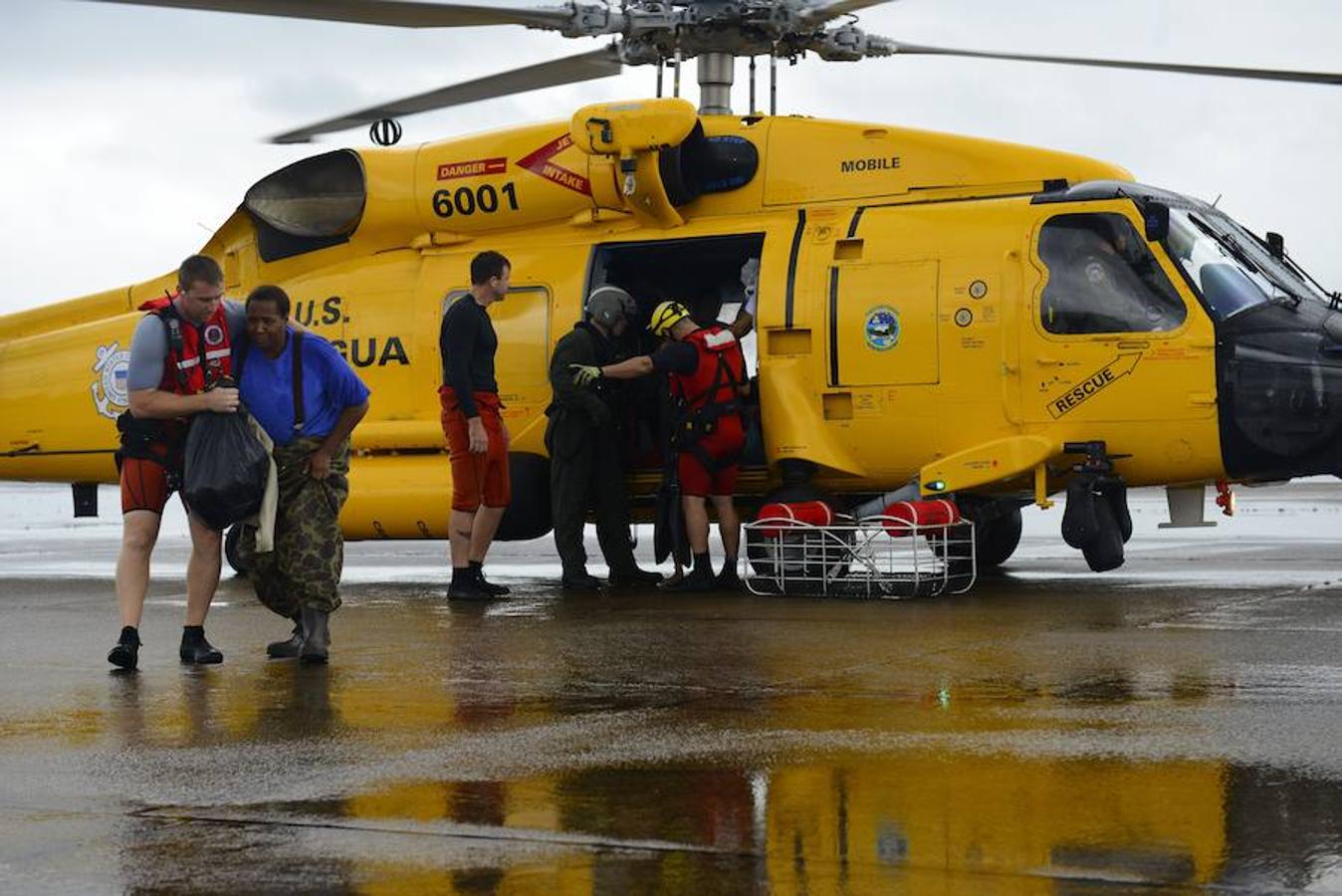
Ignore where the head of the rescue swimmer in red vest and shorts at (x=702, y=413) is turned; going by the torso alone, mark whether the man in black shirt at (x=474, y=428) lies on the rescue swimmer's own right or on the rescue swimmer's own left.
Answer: on the rescue swimmer's own left

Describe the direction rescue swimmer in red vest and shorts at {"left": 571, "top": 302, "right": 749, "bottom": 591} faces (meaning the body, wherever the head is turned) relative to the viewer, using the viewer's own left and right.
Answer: facing away from the viewer and to the left of the viewer

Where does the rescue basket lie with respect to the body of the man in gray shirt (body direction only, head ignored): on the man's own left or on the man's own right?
on the man's own left

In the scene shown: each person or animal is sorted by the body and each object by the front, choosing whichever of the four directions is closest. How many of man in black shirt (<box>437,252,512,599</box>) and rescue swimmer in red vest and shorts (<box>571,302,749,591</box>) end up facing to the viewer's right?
1

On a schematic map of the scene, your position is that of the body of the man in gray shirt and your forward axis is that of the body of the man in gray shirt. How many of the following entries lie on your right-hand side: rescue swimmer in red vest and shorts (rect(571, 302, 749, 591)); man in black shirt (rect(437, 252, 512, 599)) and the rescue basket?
0

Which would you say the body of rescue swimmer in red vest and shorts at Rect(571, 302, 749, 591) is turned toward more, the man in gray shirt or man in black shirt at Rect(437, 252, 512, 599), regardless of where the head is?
the man in black shirt

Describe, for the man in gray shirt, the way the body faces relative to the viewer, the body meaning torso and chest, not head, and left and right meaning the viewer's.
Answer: facing the viewer and to the right of the viewer

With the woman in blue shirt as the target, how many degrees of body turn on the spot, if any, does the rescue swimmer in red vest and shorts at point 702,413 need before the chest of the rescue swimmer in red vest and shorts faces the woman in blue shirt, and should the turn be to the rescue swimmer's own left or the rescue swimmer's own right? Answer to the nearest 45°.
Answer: approximately 90° to the rescue swimmer's own left

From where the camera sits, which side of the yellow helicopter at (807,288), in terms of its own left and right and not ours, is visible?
right

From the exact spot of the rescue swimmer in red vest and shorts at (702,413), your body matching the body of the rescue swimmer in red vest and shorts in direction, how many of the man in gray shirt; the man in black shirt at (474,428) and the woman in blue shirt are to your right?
0

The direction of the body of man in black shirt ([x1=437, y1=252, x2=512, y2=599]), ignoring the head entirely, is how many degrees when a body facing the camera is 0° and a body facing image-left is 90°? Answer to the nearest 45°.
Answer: approximately 270°

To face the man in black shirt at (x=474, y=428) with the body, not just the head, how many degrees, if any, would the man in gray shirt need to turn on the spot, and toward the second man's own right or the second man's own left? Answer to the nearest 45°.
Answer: approximately 90° to the second man's own left

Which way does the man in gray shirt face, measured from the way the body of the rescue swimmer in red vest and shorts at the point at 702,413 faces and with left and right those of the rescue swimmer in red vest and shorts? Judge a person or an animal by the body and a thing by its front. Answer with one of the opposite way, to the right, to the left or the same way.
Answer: the opposite way
